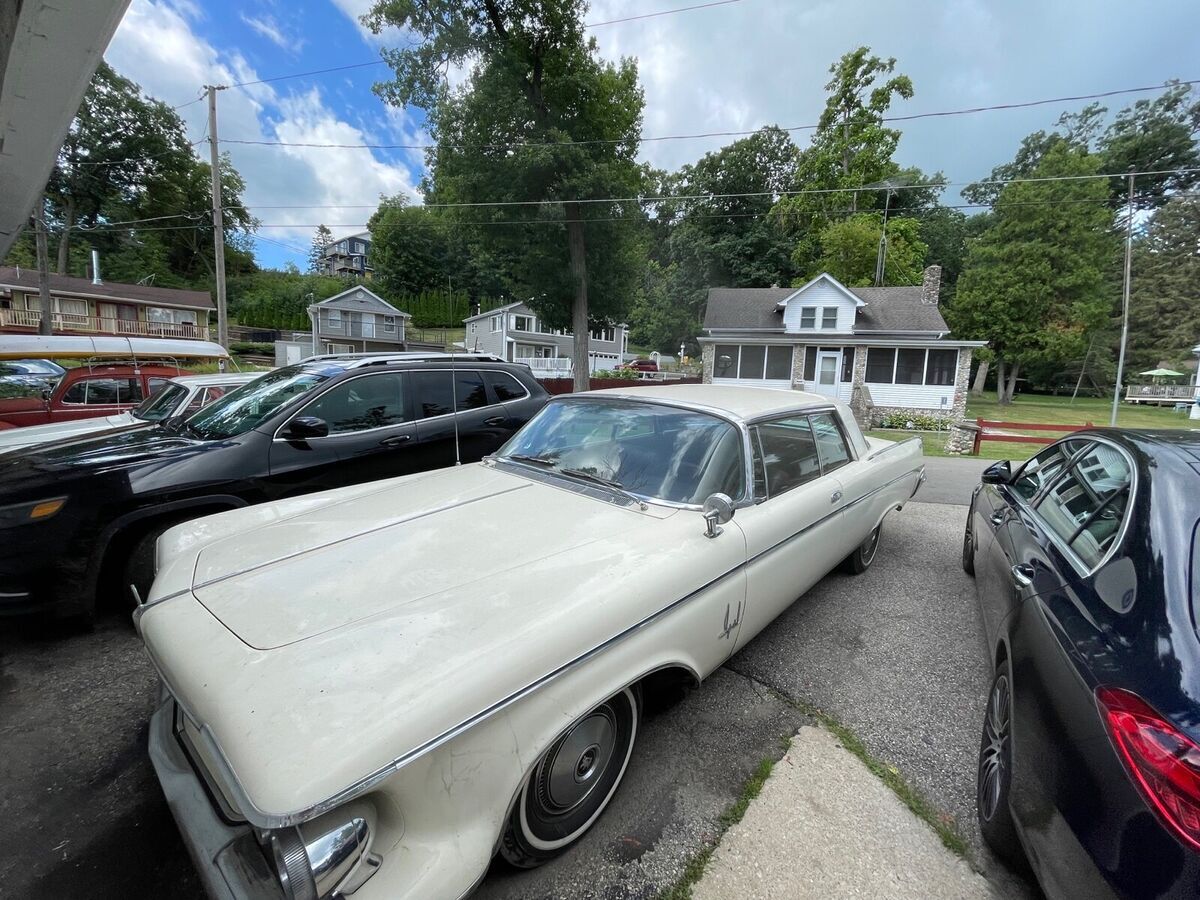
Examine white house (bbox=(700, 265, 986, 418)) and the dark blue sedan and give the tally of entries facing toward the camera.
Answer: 1

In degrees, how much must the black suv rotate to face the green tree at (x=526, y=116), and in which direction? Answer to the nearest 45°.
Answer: approximately 180°

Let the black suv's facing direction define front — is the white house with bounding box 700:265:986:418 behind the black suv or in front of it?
behind

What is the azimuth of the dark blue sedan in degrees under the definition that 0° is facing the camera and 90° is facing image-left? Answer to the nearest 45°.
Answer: approximately 135°

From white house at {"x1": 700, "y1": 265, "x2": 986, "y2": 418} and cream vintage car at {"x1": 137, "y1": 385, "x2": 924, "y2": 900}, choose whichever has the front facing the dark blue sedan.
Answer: the white house

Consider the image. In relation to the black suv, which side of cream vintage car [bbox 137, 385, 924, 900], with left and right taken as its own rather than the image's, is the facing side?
right

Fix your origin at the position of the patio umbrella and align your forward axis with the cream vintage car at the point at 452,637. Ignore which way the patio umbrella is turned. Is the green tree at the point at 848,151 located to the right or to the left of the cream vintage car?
right

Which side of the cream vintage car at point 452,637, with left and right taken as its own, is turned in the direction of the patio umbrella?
back

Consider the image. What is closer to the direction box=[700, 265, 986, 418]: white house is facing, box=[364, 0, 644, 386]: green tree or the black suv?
the black suv
